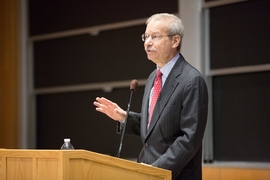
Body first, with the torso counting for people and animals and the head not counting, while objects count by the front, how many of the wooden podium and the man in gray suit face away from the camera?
0

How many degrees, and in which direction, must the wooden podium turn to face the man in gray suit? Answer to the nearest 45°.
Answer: approximately 180°

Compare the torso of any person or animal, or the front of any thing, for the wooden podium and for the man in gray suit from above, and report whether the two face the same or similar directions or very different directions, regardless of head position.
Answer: same or similar directions

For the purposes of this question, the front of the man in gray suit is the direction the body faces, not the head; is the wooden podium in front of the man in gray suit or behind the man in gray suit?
in front

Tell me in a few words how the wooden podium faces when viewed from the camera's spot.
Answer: facing the viewer and to the left of the viewer
